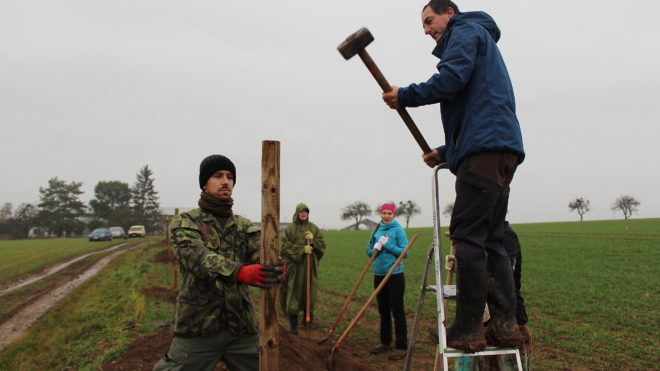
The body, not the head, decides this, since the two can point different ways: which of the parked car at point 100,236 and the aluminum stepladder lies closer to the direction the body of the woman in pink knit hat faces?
the aluminum stepladder

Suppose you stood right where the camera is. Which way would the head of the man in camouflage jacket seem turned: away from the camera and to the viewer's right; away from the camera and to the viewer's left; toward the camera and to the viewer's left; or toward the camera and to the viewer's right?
toward the camera and to the viewer's right

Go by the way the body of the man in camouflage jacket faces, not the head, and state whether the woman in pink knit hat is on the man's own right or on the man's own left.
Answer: on the man's own left

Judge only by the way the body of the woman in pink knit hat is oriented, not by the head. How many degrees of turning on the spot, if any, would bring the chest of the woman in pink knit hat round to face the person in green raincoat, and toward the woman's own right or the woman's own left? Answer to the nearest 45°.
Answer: approximately 90° to the woman's own right

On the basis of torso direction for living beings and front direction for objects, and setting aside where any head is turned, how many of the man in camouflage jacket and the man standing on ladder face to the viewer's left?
1

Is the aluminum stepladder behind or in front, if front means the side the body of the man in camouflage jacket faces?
in front

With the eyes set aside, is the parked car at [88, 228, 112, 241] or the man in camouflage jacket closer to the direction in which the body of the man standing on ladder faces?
the man in camouflage jacket

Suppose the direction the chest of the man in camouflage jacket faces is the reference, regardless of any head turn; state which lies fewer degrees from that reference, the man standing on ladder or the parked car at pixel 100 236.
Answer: the man standing on ladder

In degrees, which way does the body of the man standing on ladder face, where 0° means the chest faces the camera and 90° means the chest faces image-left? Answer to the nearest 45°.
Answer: approximately 90°

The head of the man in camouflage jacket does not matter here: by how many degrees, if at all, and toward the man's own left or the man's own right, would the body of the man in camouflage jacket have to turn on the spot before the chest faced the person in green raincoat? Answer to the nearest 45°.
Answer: approximately 135° to the man's own left
